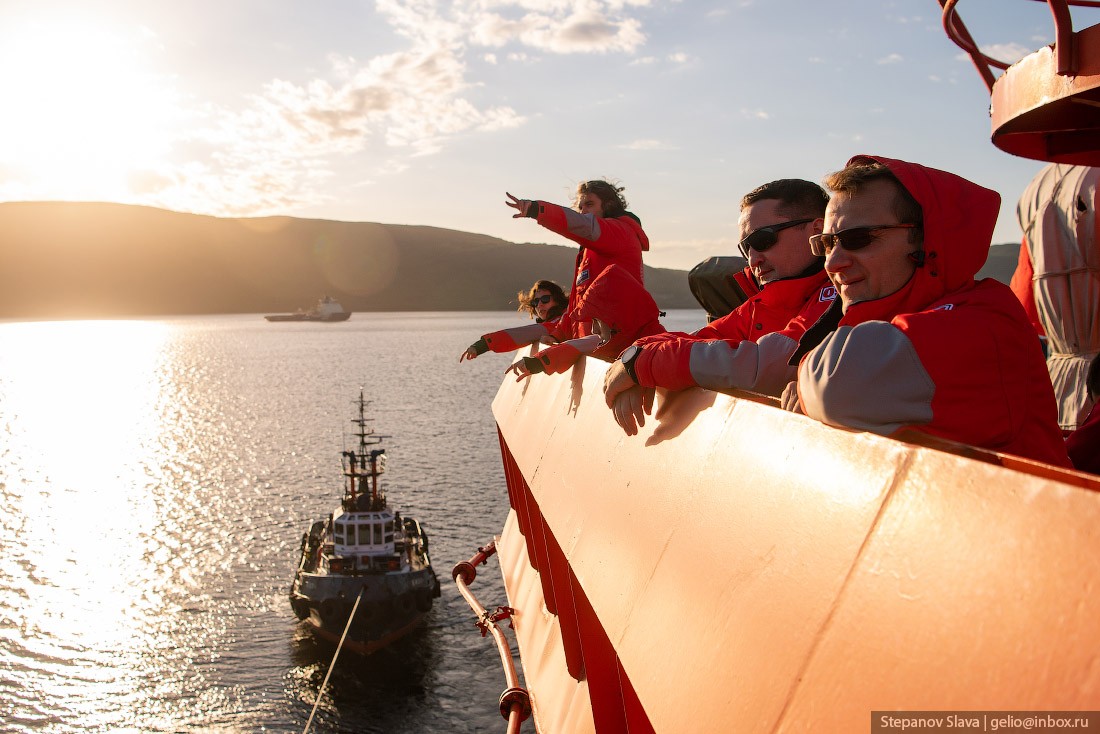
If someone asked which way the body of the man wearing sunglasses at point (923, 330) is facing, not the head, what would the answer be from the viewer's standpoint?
to the viewer's left

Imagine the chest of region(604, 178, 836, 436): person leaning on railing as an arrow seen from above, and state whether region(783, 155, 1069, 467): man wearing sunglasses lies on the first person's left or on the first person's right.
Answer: on the first person's left
